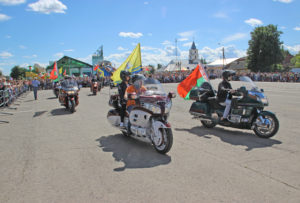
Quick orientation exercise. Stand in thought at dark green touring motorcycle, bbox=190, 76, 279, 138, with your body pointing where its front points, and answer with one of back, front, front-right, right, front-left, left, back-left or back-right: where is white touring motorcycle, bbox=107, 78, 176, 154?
right

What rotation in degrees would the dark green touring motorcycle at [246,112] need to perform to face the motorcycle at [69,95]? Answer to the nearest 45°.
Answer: approximately 180°

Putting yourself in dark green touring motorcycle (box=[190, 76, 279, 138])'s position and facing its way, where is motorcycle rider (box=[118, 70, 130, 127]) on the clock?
The motorcycle rider is roughly at 4 o'clock from the dark green touring motorcycle.

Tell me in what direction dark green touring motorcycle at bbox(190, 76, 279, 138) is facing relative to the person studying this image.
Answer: facing the viewer and to the right of the viewer

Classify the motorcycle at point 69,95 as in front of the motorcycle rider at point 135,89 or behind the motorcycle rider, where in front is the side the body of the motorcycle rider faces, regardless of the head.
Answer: behind

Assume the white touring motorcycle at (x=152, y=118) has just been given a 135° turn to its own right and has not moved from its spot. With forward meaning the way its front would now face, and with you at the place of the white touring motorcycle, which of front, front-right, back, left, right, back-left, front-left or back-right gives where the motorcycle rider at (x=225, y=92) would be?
back-right

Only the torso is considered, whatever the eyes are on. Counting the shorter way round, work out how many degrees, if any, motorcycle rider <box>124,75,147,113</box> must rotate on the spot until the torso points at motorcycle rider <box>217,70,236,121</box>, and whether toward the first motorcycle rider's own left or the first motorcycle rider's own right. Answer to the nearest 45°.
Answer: approximately 90° to the first motorcycle rider's own left

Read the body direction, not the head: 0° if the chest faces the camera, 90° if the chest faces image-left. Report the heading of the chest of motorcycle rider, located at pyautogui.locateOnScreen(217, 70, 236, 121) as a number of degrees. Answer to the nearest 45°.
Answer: approximately 270°
